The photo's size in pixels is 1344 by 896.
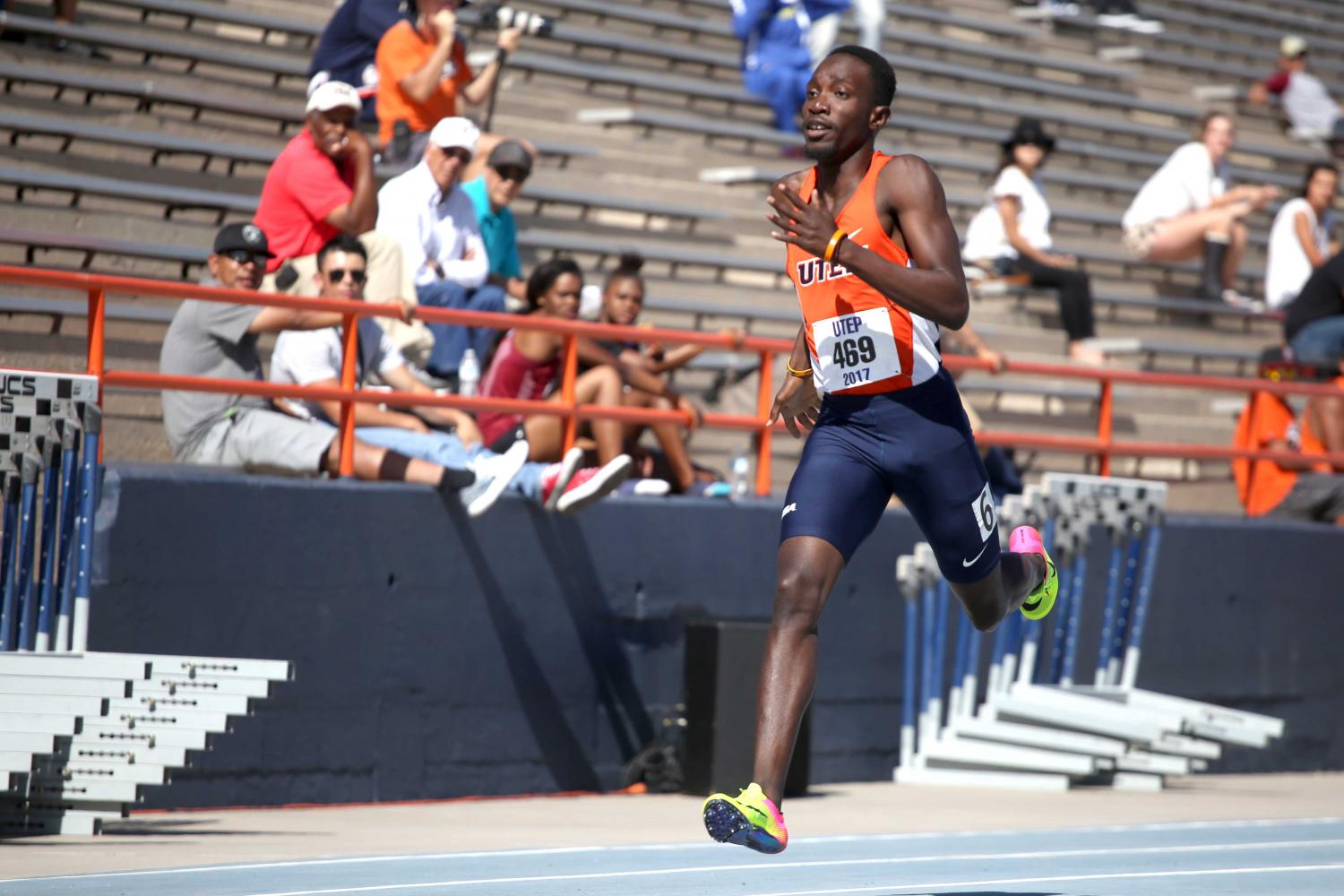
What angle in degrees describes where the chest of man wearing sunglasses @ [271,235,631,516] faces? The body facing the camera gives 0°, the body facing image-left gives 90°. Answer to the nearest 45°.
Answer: approximately 315°

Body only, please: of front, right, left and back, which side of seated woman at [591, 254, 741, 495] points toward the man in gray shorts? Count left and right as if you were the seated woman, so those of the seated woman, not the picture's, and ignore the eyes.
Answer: right

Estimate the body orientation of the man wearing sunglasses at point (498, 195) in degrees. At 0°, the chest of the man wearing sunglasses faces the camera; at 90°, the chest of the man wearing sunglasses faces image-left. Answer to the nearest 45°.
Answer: approximately 315°

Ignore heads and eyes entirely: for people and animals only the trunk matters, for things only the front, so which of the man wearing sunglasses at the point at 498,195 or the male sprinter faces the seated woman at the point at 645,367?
the man wearing sunglasses

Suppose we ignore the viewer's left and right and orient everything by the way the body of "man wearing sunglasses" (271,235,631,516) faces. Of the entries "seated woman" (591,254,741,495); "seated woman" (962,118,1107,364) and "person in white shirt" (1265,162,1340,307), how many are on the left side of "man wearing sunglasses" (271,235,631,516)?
3

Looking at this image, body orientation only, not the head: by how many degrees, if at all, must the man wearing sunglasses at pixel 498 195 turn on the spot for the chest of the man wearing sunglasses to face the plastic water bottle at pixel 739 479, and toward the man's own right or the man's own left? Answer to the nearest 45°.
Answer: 0° — they already face it

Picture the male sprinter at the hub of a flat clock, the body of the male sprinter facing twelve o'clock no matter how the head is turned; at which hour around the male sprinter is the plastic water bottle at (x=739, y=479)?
The plastic water bottle is roughly at 4 o'clock from the male sprinter.

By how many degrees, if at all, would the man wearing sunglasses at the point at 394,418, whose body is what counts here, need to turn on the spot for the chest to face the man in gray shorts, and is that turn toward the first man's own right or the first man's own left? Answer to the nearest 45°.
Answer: approximately 90° to the first man's own right

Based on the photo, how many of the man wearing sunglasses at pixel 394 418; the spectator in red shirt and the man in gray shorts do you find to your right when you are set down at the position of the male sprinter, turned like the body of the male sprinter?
3
